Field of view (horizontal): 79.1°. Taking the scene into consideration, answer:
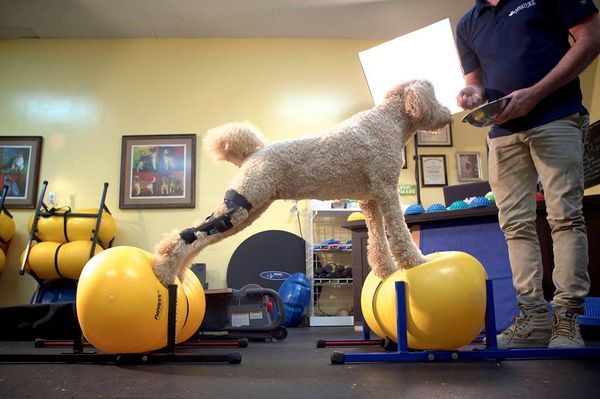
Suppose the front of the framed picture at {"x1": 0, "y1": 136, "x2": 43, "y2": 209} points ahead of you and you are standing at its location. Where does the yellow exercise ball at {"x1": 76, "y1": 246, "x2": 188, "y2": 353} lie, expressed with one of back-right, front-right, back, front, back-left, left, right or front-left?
front

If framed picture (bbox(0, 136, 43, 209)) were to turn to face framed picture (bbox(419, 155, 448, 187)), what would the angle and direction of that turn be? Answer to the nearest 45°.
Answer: approximately 45° to its left

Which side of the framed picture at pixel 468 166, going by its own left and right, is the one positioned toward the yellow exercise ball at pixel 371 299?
front

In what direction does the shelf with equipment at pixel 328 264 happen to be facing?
toward the camera

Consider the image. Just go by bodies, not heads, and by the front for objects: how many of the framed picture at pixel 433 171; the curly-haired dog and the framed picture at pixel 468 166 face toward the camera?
2

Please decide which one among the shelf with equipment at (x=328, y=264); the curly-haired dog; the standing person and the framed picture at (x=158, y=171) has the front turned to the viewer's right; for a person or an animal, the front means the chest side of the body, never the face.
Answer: the curly-haired dog

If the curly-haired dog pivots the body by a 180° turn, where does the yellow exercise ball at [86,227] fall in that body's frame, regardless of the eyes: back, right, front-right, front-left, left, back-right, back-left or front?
front-right

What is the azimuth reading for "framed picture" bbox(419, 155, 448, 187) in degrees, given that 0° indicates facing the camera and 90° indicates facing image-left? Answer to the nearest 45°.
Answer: approximately 0°

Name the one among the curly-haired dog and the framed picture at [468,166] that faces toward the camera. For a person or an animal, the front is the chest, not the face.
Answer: the framed picture

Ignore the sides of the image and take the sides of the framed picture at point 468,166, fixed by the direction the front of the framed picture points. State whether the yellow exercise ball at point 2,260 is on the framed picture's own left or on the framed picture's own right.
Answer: on the framed picture's own right

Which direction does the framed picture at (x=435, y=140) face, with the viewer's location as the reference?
facing the viewer

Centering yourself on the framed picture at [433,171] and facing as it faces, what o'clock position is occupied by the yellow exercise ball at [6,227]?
The yellow exercise ball is roughly at 2 o'clock from the framed picture.

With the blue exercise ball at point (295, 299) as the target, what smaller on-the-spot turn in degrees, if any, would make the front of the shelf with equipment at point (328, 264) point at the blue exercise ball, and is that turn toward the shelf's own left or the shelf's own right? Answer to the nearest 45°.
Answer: approximately 45° to the shelf's own right

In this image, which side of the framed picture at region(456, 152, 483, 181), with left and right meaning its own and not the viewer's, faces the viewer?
front

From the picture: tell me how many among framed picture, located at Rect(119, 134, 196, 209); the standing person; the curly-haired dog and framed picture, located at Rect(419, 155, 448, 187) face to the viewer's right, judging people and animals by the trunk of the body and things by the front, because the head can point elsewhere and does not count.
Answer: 1

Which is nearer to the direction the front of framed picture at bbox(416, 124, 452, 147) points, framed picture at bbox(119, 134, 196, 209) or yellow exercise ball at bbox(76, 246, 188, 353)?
the yellow exercise ball
